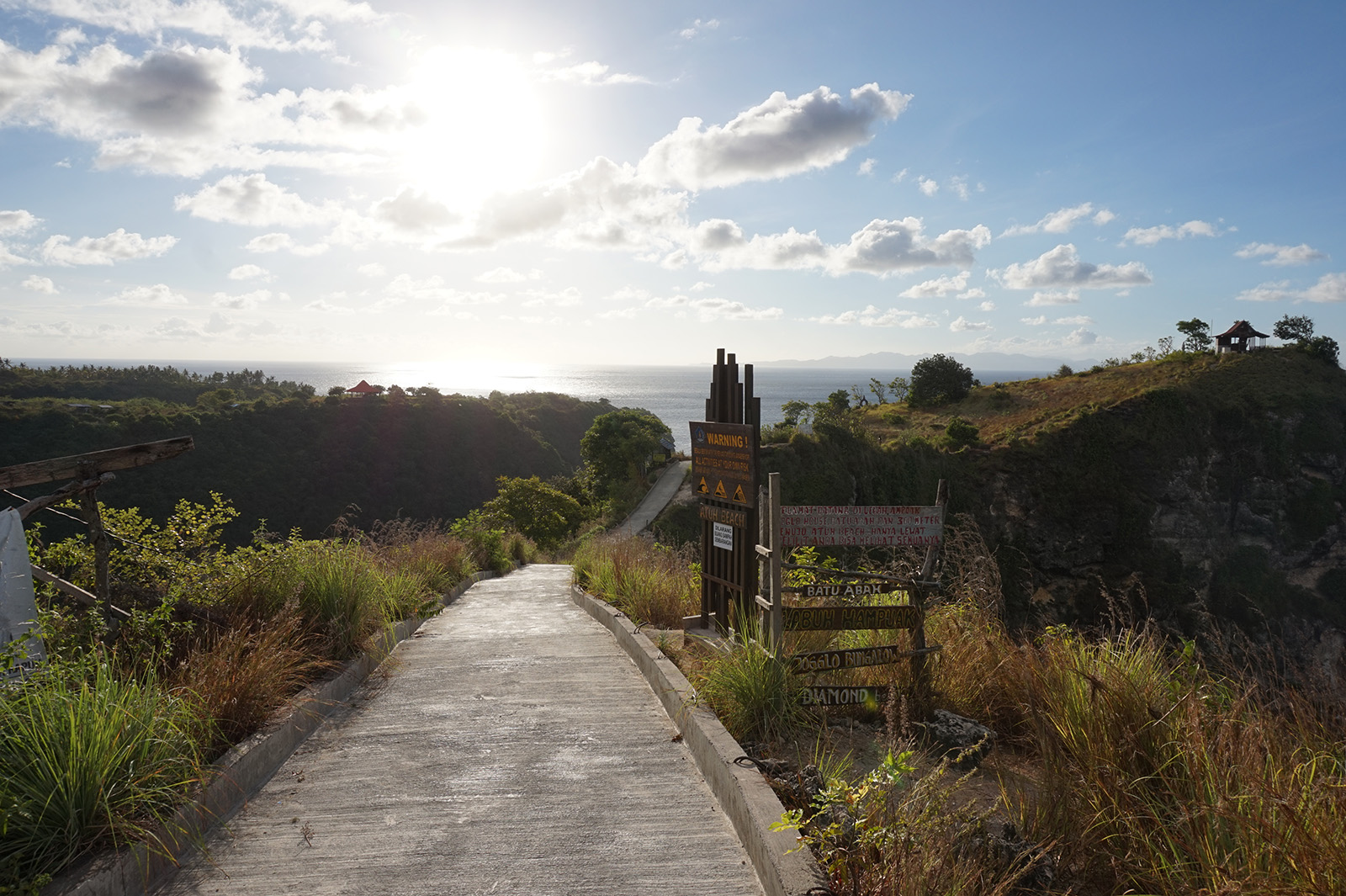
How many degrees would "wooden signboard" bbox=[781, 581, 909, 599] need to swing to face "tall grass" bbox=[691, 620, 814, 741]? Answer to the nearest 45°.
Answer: approximately 45° to its right

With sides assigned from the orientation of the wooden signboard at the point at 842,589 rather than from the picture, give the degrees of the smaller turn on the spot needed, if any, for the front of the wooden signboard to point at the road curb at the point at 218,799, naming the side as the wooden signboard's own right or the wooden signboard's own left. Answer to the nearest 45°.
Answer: approximately 45° to the wooden signboard's own right

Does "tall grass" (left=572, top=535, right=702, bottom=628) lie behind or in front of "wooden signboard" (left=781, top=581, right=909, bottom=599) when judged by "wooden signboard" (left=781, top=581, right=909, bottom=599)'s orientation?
behind

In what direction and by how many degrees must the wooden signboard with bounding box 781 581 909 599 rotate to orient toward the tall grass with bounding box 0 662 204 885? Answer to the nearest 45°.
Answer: approximately 45° to its right

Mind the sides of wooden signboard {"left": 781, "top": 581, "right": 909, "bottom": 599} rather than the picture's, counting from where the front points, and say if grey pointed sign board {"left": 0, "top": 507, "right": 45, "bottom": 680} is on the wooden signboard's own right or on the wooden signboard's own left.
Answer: on the wooden signboard's own right

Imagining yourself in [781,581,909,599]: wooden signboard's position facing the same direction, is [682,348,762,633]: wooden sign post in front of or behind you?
behind

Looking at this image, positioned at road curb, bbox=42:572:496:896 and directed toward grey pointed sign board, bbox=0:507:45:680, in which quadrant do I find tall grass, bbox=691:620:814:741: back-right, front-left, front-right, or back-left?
back-right

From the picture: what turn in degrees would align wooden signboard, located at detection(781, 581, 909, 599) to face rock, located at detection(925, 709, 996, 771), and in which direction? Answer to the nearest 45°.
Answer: approximately 45° to its left

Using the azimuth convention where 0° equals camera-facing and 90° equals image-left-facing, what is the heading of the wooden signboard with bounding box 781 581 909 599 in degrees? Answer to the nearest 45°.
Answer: approximately 0°
